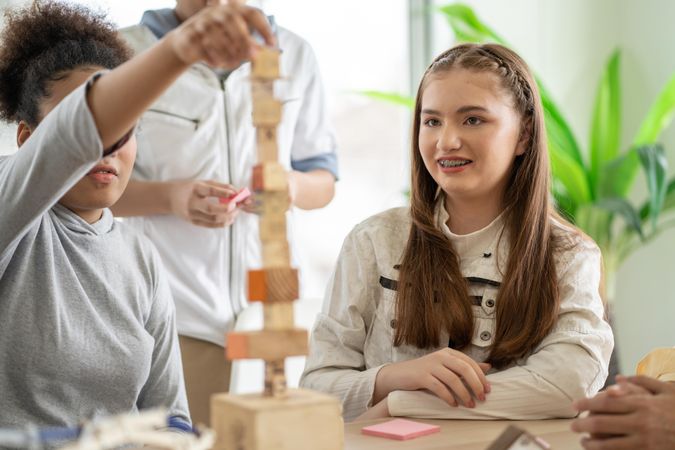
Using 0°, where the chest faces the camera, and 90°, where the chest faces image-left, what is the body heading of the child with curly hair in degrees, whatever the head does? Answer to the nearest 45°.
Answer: approximately 315°

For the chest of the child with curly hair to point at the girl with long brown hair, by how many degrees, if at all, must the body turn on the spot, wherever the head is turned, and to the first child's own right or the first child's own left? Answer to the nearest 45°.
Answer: approximately 45° to the first child's own left
